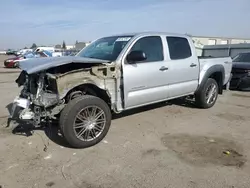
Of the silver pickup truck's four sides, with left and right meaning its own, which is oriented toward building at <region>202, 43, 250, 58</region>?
back

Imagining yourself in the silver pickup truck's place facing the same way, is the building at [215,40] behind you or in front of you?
behind

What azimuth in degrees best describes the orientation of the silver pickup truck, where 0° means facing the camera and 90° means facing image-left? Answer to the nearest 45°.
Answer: approximately 45°

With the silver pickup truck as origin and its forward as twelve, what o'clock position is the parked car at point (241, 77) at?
The parked car is roughly at 6 o'clock from the silver pickup truck.

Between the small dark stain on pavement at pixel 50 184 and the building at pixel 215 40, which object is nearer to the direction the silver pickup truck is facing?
the small dark stain on pavement

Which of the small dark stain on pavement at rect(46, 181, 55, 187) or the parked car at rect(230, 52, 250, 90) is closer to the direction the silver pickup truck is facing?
the small dark stain on pavement

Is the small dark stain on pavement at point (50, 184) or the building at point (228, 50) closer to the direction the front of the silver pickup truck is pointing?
the small dark stain on pavement

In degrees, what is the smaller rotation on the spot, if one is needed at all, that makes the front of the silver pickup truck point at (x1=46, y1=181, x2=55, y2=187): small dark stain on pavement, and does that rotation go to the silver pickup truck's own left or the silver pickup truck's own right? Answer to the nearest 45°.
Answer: approximately 45° to the silver pickup truck's own left
